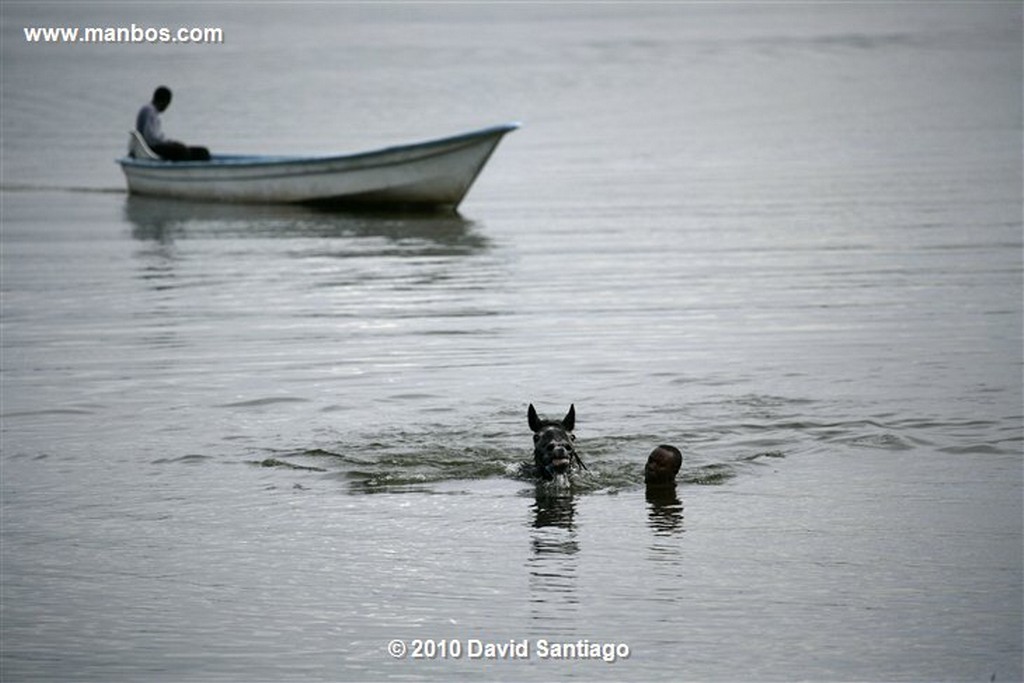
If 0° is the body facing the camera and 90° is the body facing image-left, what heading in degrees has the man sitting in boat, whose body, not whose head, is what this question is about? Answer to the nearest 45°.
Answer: approximately 270°

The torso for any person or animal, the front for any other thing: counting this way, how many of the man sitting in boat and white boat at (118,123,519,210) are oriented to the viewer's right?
2

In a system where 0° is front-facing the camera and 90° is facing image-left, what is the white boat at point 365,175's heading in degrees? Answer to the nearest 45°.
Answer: approximately 270°
